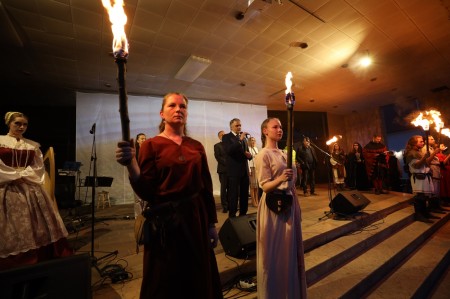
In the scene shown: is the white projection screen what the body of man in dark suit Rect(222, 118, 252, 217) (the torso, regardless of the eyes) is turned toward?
no

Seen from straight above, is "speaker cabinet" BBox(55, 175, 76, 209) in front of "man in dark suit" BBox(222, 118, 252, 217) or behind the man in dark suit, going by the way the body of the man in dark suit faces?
behind

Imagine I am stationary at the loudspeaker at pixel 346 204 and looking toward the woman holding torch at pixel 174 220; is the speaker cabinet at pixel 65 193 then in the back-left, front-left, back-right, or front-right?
front-right

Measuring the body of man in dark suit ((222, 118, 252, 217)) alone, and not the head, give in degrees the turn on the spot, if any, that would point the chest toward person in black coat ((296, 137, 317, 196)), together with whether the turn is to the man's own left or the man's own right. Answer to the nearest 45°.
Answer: approximately 90° to the man's own left

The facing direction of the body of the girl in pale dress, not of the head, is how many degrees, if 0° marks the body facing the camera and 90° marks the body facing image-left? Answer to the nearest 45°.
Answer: approximately 315°

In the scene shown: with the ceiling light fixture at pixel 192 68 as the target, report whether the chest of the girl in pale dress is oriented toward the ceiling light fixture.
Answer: no

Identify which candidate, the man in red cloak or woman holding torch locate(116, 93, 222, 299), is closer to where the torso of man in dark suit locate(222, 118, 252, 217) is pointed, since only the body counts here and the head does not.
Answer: the woman holding torch

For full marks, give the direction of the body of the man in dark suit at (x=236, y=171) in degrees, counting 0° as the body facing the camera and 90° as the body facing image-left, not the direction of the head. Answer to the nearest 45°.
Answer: approximately 315°

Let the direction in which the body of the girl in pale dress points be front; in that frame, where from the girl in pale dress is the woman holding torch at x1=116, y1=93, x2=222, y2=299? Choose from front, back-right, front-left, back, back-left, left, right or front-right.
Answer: right

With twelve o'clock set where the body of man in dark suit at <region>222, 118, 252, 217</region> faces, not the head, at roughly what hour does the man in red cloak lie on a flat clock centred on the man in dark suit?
The man in red cloak is roughly at 9 o'clock from the man in dark suit.

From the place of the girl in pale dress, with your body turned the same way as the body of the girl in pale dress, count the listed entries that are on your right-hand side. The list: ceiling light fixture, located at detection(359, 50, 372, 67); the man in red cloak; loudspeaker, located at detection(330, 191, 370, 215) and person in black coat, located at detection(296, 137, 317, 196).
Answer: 0

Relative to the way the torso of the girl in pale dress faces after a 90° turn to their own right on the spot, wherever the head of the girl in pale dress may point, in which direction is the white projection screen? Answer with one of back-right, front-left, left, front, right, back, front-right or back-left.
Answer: right

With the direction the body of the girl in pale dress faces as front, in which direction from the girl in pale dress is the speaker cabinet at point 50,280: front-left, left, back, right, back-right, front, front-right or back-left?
right

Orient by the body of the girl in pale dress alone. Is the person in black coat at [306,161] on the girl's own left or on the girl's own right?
on the girl's own left

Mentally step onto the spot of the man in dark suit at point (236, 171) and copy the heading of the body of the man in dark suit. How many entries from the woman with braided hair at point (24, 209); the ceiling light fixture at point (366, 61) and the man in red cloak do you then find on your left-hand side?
2

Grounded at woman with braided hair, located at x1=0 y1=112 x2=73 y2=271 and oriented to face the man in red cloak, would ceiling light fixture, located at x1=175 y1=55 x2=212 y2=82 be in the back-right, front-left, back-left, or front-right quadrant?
front-left

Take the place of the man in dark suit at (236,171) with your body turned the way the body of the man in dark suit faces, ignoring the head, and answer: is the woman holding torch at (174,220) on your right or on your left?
on your right

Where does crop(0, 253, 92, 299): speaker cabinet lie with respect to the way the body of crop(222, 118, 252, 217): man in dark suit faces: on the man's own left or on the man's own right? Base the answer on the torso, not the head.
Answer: on the man's own right

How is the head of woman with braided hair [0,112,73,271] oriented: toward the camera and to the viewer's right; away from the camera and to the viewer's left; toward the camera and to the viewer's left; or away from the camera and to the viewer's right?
toward the camera and to the viewer's right

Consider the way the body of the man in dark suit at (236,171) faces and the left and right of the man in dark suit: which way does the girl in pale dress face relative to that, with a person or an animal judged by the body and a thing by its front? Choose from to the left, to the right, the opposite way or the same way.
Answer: the same way

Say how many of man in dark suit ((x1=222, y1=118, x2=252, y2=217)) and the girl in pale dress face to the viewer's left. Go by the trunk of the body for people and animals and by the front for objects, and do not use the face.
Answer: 0
